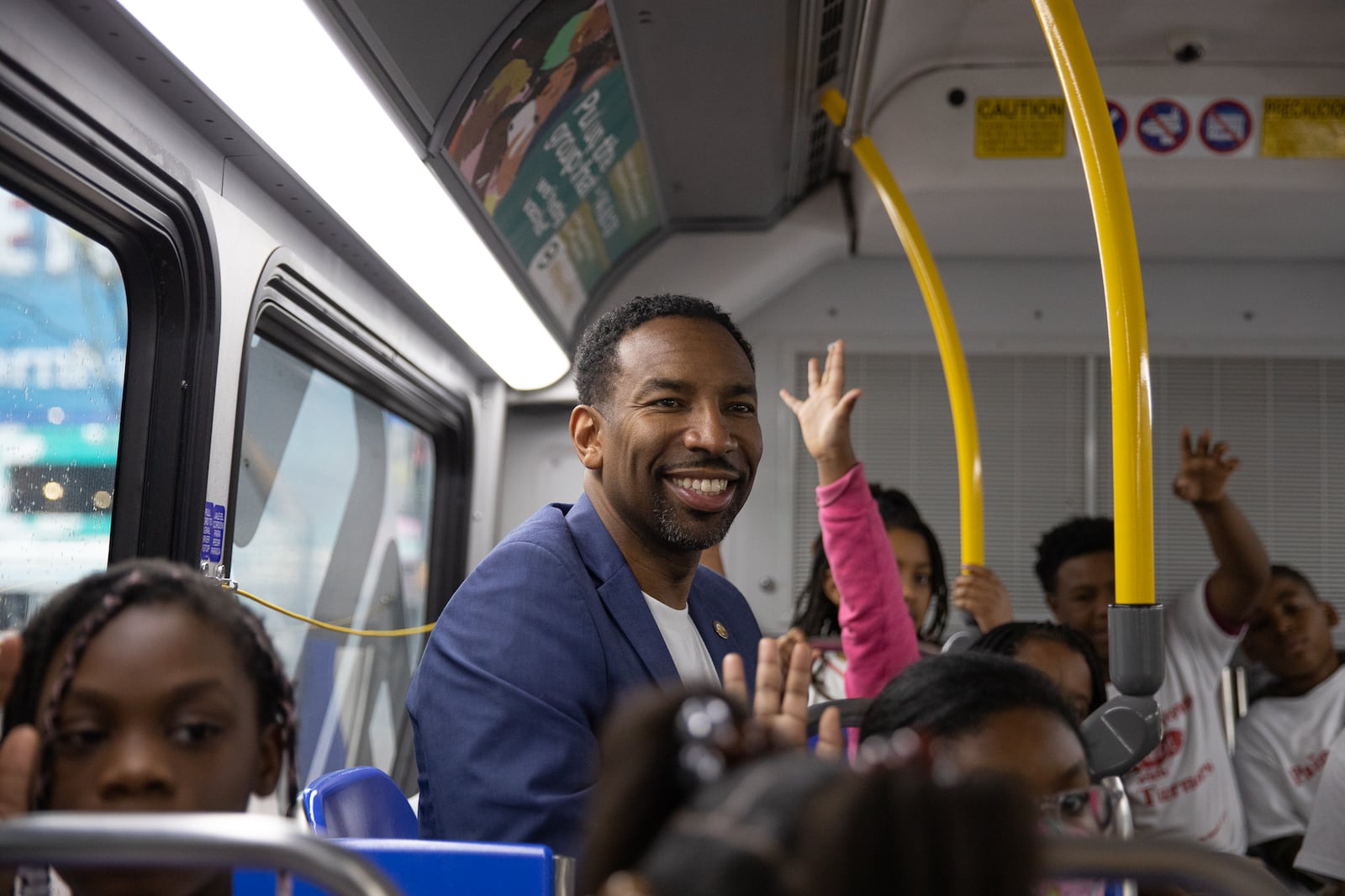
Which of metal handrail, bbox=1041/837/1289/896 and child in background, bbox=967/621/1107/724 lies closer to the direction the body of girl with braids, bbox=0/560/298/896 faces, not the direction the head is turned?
the metal handrail

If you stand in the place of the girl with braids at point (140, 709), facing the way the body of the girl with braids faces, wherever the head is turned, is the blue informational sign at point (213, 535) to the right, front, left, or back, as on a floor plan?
back

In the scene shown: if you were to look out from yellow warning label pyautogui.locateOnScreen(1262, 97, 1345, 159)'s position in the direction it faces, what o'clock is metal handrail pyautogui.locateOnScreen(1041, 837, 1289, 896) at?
The metal handrail is roughly at 12 o'clock from the yellow warning label.

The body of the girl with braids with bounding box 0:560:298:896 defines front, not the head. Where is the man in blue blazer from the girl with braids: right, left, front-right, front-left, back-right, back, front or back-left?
back-left

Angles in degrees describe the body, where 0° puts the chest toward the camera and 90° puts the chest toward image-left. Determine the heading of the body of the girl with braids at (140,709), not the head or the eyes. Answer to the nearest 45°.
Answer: approximately 0°

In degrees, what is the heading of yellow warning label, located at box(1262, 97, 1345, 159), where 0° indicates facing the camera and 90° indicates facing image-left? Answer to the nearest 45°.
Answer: approximately 0°

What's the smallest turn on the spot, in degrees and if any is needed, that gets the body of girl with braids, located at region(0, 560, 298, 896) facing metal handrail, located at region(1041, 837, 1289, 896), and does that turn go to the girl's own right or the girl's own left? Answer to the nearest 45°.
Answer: approximately 45° to the girl's own left

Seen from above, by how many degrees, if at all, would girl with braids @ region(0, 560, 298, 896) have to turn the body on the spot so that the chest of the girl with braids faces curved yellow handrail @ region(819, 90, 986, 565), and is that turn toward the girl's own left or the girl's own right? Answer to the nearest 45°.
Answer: approximately 135° to the girl's own left

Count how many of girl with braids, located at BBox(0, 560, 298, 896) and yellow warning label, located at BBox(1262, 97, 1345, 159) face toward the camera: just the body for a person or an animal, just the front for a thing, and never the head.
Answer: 2
